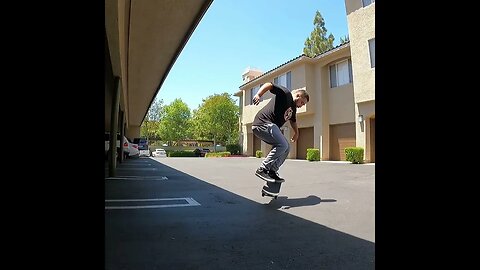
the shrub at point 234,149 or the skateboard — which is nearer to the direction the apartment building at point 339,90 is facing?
the skateboard

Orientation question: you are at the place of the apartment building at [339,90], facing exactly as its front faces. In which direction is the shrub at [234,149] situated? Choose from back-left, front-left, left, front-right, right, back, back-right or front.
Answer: right

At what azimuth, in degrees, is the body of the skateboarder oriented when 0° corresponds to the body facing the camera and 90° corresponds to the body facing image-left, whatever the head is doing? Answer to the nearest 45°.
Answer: approximately 315°

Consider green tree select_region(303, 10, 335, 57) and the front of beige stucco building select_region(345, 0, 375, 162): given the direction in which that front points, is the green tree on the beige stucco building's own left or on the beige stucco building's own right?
on the beige stucco building's own right

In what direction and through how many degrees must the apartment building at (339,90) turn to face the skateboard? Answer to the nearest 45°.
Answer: approximately 45° to its left

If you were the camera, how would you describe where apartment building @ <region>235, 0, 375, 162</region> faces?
facing the viewer and to the left of the viewer

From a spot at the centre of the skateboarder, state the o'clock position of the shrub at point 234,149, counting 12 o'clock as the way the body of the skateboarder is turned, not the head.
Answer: The shrub is roughly at 7 o'clock from the skateboarder.

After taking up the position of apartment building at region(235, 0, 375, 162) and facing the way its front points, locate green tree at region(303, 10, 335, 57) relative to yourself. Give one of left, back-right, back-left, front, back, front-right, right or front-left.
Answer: back-right

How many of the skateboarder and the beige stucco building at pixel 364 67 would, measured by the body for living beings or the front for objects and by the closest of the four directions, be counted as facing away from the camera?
0

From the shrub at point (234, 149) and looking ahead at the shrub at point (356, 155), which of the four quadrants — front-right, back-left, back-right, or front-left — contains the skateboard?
front-right

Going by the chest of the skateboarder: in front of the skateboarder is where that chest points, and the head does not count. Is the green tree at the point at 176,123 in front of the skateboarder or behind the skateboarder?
behind
